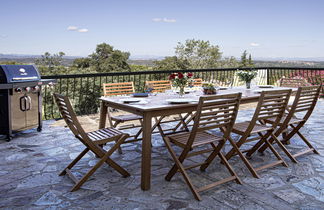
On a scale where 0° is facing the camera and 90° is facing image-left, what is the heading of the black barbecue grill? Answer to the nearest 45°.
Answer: approximately 315°

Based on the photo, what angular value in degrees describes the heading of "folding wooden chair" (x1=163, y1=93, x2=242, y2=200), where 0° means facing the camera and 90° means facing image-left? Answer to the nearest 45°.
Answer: approximately 135°

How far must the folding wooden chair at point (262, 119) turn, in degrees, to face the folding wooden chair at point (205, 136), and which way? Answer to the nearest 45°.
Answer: approximately 90° to its left

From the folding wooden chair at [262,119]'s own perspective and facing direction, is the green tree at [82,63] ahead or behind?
ahead

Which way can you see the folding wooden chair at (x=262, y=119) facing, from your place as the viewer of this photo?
facing away from the viewer and to the left of the viewer

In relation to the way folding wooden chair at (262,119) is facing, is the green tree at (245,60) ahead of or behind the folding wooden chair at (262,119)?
ahead

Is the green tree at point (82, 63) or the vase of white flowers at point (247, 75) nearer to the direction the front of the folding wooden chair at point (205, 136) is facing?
the green tree
